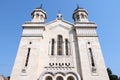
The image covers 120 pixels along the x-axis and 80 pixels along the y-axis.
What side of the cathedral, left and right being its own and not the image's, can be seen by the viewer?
front
